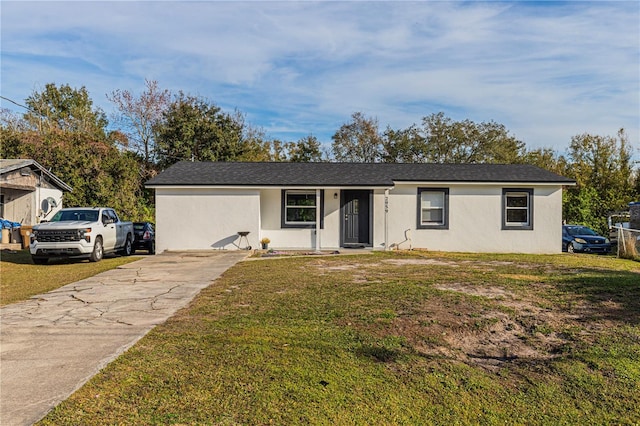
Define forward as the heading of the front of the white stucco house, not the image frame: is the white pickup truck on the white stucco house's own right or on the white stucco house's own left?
on the white stucco house's own right

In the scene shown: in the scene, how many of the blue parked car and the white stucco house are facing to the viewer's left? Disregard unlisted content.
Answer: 0

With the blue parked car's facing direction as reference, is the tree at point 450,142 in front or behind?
behind

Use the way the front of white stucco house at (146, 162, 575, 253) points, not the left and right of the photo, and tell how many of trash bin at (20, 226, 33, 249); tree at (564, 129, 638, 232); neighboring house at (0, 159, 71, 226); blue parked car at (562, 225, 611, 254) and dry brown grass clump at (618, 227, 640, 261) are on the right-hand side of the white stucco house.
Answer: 2

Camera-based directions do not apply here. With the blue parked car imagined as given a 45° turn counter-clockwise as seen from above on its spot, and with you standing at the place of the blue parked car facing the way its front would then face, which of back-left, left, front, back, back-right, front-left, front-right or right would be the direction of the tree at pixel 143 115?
back

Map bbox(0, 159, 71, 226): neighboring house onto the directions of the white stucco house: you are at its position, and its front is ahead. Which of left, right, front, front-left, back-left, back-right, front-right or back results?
right

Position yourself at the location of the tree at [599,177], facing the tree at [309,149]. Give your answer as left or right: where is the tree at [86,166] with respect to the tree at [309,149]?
left

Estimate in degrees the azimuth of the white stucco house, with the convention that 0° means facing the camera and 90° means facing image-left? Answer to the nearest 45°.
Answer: approximately 0°

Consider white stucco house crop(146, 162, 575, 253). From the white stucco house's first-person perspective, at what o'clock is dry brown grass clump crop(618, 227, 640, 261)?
The dry brown grass clump is roughly at 9 o'clock from the white stucco house.

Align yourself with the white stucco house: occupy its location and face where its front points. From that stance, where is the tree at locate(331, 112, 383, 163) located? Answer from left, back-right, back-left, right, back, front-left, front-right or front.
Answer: back

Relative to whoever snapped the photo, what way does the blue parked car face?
facing the viewer and to the right of the viewer
